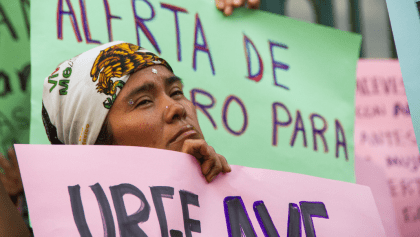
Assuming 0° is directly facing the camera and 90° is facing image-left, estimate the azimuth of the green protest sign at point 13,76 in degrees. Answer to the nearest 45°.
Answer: approximately 0°

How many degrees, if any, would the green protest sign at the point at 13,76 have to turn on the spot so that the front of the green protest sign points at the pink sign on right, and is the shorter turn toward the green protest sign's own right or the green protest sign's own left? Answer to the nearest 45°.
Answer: approximately 90° to the green protest sign's own left

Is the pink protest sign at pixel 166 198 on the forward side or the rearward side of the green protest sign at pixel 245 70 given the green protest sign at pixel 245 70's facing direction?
on the forward side

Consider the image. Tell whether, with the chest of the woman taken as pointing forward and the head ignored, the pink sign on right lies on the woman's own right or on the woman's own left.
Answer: on the woman's own left

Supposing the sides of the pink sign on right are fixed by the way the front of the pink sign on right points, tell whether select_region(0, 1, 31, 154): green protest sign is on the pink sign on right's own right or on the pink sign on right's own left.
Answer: on the pink sign on right's own right

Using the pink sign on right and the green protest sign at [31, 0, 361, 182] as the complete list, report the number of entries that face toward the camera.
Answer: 2

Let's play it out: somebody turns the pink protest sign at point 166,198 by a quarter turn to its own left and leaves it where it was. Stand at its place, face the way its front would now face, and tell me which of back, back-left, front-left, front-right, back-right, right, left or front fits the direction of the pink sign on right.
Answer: front-left

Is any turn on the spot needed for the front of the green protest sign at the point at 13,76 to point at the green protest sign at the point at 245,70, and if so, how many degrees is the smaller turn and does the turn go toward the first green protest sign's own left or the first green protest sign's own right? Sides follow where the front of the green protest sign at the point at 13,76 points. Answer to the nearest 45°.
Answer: approximately 90° to the first green protest sign's own left

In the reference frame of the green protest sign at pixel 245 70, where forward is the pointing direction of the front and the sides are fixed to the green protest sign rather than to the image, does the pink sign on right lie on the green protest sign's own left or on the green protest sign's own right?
on the green protest sign's own left

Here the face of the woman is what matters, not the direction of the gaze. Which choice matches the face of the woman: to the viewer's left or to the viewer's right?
to the viewer's right
